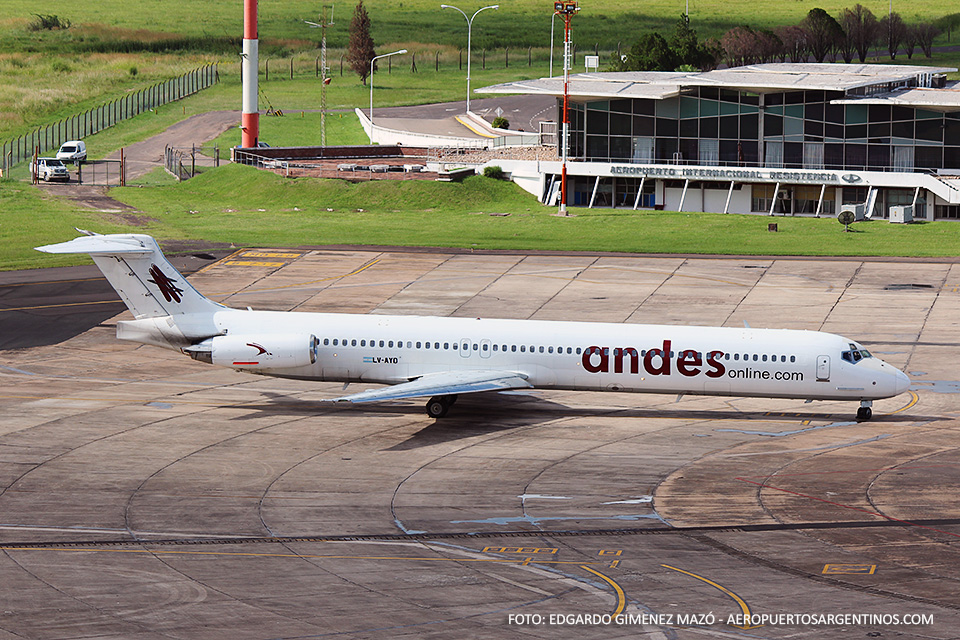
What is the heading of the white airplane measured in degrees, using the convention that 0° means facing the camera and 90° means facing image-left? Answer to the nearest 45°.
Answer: approximately 270°
